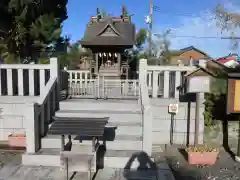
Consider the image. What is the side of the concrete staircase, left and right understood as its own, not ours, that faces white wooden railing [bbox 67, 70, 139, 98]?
back

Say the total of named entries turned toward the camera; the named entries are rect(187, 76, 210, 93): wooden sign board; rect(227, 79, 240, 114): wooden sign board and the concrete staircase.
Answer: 3

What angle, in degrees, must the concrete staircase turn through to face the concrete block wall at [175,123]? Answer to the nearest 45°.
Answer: approximately 90° to its left

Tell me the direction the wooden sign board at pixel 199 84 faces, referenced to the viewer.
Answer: facing the viewer
